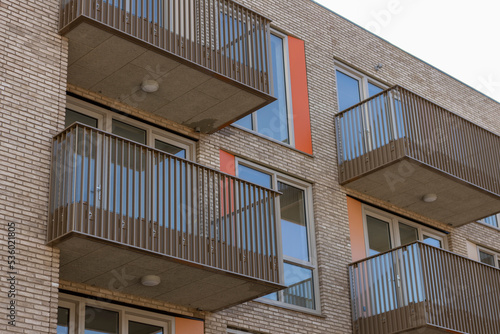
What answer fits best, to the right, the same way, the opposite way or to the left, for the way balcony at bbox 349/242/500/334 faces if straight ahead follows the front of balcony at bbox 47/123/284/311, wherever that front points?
the same way

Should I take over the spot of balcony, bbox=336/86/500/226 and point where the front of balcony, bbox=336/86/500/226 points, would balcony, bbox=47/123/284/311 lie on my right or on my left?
on my right

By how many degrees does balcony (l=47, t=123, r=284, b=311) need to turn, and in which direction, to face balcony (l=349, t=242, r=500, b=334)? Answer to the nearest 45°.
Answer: approximately 90° to its left

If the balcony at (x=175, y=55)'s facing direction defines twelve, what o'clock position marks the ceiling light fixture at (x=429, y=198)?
The ceiling light fixture is roughly at 9 o'clock from the balcony.

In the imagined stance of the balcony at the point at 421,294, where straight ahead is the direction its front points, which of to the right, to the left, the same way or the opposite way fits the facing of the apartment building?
the same way

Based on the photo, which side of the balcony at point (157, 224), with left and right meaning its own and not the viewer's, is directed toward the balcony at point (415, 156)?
left

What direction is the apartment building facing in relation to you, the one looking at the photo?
facing the viewer and to the right of the viewer

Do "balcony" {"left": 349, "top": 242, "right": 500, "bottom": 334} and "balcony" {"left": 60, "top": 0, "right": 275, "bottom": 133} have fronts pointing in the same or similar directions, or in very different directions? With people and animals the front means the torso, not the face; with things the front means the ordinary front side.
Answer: same or similar directions

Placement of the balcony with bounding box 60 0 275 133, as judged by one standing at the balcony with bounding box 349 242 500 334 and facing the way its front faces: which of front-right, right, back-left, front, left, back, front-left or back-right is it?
right

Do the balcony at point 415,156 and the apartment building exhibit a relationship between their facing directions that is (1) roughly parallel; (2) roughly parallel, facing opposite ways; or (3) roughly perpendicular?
roughly parallel

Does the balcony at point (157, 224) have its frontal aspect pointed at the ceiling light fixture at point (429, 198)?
no

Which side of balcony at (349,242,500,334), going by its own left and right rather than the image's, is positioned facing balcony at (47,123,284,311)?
right

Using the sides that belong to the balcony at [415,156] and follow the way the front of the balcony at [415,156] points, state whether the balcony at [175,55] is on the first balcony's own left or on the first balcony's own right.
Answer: on the first balcony's own right

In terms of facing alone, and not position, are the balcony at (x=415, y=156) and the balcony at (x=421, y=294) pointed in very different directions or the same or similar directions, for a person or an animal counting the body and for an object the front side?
same or similar directions

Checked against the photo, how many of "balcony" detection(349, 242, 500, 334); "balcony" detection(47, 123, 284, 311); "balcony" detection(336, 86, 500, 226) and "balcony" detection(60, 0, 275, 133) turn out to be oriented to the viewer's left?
0
